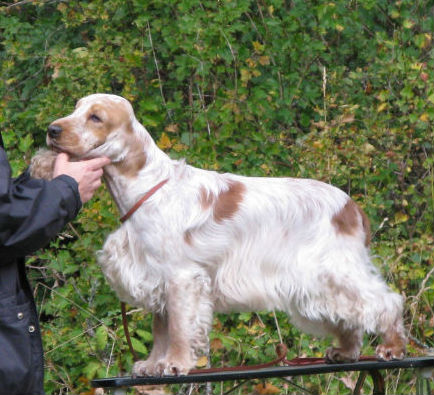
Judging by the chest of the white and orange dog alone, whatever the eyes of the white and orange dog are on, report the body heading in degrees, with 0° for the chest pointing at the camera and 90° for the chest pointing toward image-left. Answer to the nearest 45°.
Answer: approximately 90°

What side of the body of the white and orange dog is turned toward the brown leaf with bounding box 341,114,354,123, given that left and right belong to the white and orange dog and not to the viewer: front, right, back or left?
right

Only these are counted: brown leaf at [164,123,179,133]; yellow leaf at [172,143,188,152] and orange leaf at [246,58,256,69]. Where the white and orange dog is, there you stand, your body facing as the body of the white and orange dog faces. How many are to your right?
3

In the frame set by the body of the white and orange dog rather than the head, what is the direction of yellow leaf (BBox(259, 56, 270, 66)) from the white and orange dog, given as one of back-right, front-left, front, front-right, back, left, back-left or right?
right

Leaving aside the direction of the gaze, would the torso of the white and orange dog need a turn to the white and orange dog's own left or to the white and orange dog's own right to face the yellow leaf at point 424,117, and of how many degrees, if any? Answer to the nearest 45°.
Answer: approximately 135° to the white and orange dog's own right

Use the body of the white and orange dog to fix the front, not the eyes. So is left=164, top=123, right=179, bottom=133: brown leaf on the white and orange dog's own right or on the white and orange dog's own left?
on the white and orange dog's own right

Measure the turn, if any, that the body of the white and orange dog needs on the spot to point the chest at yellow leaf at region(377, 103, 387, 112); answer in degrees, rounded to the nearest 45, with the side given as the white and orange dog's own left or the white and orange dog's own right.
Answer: approximately 135° to the white and orange dog's own right

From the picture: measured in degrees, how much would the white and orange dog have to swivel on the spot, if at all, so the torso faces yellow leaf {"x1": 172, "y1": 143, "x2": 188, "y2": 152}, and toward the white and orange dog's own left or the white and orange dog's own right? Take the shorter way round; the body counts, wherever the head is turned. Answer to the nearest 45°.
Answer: approximately 90° to the white and orange dog's own right

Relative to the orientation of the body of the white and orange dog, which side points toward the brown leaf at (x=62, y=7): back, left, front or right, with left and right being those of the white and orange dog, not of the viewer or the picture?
right

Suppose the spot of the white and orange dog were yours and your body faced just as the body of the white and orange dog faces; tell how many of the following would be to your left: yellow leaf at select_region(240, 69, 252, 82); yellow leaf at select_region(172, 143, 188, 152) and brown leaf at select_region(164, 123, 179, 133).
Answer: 0
